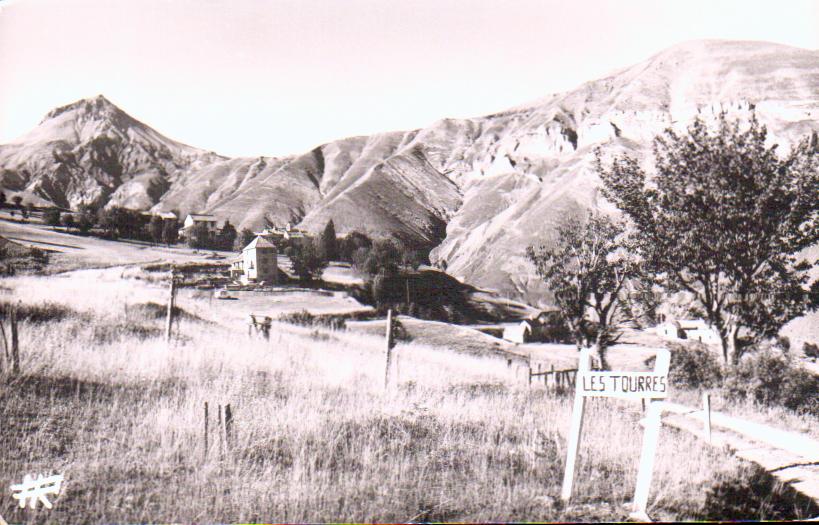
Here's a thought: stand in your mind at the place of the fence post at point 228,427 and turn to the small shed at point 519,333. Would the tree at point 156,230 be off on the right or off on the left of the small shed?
left

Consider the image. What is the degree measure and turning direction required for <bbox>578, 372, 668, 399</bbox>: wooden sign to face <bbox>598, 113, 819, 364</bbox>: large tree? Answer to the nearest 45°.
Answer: approximately 180°

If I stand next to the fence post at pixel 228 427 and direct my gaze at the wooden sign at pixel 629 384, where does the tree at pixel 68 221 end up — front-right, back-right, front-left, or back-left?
back-left

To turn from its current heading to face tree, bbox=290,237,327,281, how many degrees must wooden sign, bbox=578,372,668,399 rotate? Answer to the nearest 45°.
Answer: approximately 135° to its right

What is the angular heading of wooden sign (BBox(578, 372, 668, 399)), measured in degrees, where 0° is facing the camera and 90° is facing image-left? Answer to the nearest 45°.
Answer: approximately 0°

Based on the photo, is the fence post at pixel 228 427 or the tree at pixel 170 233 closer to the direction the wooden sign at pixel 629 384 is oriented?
the fence post

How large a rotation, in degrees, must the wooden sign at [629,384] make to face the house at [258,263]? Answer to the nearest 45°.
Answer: approximately 135° to its right

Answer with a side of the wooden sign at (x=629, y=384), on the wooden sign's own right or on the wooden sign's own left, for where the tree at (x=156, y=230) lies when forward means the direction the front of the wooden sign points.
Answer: on the wooden sign's own right

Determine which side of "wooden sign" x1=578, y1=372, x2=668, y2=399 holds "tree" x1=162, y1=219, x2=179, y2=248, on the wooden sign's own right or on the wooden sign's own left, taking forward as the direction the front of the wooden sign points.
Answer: on the wooden sign's own right

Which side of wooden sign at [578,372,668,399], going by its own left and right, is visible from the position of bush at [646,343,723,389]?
back

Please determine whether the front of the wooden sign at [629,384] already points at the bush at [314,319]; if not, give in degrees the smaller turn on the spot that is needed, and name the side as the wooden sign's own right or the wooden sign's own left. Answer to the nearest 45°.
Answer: approximately 135° to the wooden sign's own right
